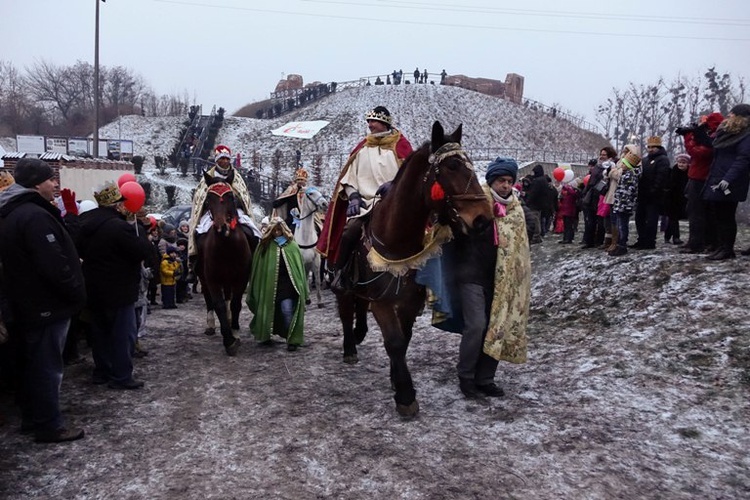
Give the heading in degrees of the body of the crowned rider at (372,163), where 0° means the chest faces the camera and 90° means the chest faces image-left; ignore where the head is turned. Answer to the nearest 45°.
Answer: approximately 315°

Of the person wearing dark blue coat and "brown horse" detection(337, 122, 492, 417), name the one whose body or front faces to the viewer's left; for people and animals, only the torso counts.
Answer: the person wearing dark blue coat

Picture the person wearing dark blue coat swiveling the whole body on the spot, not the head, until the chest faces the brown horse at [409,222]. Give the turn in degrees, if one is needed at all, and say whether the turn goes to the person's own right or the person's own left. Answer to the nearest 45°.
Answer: approximately 45° to the person's own left

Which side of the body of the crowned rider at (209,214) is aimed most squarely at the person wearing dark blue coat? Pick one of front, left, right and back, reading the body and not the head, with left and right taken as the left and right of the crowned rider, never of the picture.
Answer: left

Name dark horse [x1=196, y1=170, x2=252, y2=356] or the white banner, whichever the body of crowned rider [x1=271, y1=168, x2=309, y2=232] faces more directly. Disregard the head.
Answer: the dark horse

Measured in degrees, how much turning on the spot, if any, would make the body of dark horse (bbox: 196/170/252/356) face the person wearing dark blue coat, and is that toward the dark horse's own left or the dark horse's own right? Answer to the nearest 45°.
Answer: approximately 90° to the dark horse's own left

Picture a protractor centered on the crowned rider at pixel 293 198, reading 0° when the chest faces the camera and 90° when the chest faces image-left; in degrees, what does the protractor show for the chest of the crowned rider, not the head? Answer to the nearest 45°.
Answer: approximately 315°

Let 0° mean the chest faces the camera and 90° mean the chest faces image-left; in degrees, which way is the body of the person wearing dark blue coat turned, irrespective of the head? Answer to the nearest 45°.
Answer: approximately 90°
